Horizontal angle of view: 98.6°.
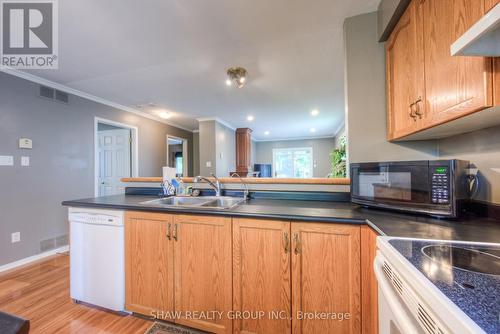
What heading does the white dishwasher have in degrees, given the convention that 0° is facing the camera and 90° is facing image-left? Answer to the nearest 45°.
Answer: approximately 45°

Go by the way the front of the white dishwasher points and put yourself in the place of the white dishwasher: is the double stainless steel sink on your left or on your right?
on your left

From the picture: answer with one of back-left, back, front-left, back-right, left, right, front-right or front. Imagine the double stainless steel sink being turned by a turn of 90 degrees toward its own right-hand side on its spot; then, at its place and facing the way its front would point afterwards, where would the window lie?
right

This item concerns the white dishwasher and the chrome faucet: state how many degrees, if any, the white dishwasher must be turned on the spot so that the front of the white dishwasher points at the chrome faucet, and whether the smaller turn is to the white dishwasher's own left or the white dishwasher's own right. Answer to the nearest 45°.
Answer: approximately 135° to the white dishwasher's own left

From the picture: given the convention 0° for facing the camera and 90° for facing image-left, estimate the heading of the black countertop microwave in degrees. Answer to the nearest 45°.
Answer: approximately 45°

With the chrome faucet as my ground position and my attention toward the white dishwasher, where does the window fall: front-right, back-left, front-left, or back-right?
back-right

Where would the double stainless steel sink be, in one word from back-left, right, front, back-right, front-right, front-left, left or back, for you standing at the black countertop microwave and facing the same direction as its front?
front-right
